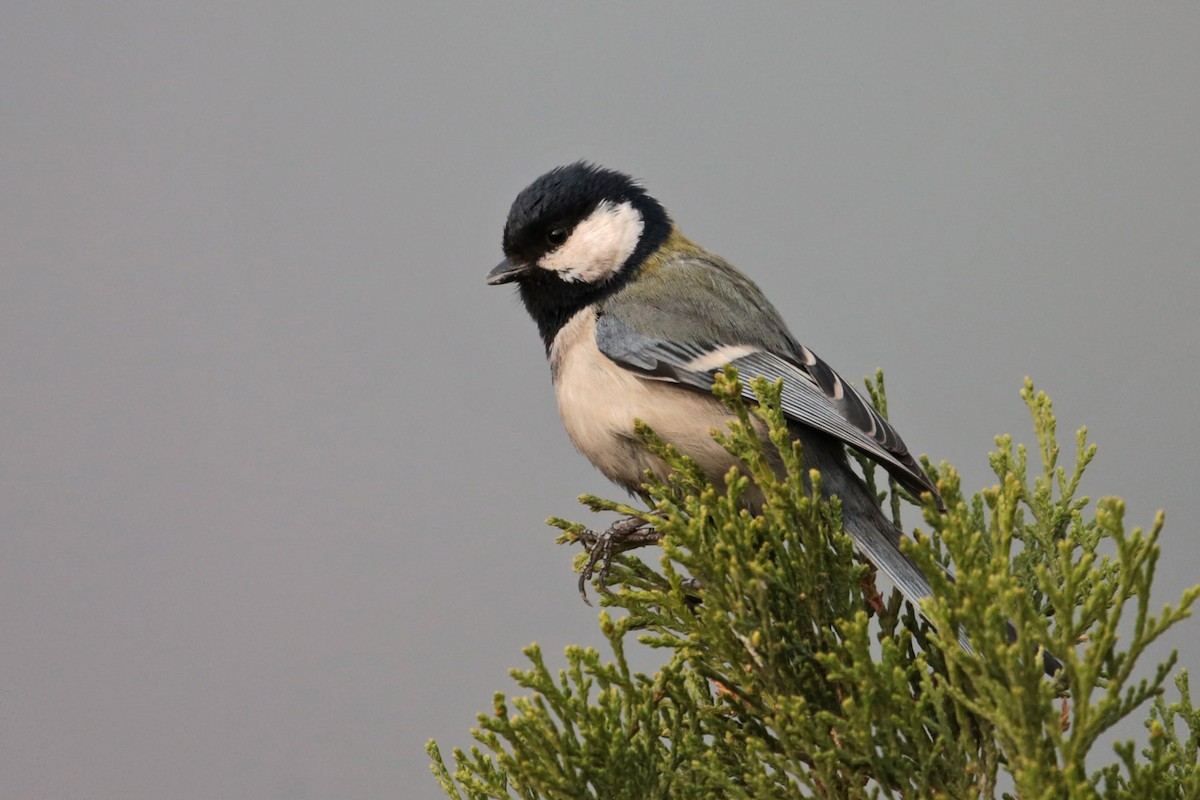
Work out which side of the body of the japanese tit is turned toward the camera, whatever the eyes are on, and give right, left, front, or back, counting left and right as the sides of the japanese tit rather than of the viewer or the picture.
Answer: left
